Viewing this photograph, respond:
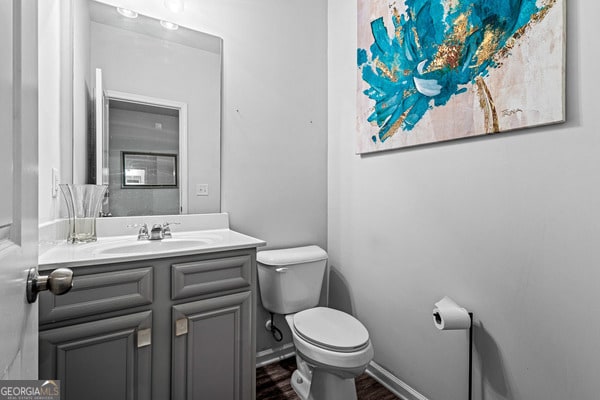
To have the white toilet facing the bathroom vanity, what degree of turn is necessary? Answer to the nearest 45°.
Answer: approximately 90° to its right

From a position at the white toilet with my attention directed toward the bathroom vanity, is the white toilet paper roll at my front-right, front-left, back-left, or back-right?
back-left

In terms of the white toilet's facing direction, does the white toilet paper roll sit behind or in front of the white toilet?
in front

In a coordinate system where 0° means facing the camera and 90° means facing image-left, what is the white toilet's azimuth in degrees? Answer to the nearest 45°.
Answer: approximately 315°

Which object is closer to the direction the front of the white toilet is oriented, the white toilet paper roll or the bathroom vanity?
the white toilet paper roll
